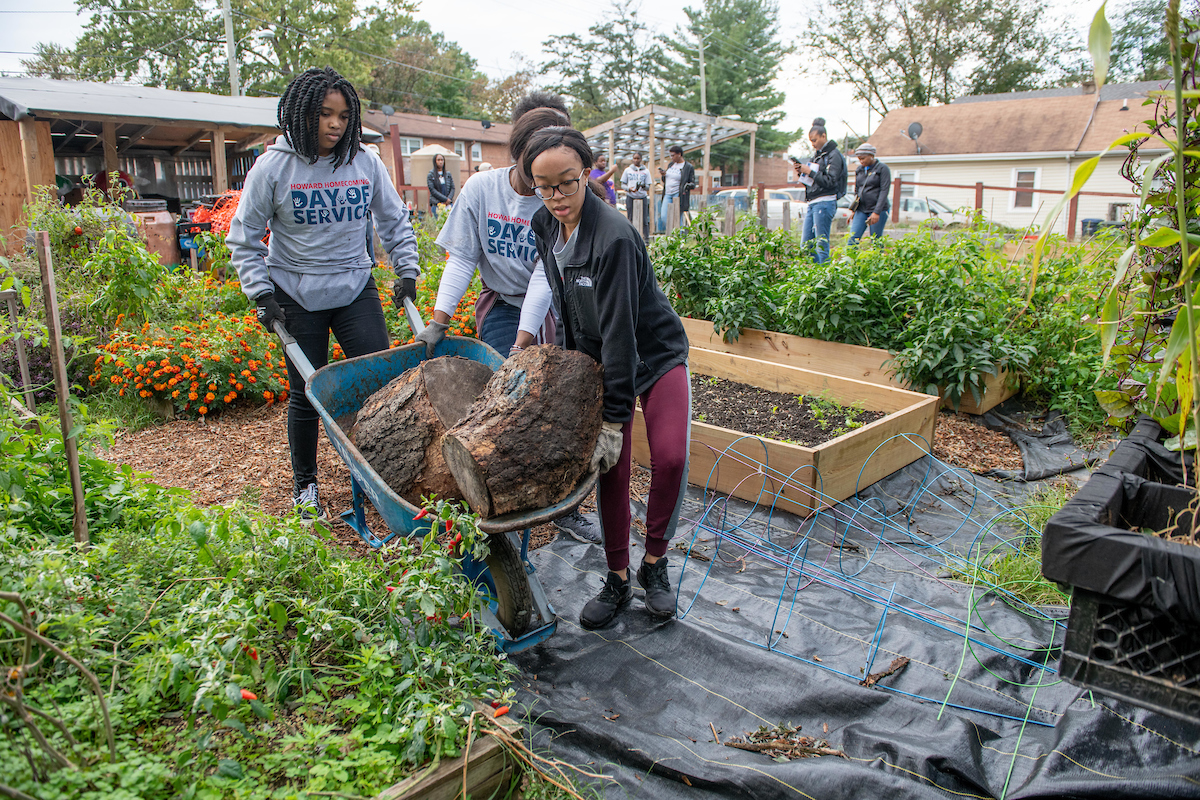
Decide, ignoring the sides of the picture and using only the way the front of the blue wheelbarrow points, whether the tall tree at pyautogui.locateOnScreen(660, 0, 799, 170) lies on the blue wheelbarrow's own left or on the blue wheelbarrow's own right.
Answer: on the blue wheelbarrow's own left

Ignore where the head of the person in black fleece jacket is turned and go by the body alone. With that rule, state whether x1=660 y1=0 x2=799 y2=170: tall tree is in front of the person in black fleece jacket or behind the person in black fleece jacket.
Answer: behind

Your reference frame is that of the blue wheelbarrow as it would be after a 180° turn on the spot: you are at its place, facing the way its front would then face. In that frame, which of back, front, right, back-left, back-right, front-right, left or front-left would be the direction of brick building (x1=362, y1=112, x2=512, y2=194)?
front-right

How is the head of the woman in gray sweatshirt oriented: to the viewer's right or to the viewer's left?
to the viewer's right

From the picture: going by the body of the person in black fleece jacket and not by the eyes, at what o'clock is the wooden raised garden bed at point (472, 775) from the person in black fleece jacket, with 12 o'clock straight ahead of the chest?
The wooden raised garden bed is roughly at 11 o'clock from the person in black fleece jacket.

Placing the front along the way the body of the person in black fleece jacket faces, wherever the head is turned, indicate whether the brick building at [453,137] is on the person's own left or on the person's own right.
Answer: on the person's own right

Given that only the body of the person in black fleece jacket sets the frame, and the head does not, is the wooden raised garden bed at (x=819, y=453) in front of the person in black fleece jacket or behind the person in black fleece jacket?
behind

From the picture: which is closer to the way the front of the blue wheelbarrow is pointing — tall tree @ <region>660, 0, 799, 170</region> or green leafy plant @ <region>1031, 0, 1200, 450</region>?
the green leafy plant

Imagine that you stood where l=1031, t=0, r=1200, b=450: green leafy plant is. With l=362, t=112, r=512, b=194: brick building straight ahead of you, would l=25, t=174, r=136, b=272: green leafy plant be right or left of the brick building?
left

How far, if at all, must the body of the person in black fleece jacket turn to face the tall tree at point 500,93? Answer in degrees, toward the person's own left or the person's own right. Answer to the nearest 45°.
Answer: approximately 135° to the person's own right

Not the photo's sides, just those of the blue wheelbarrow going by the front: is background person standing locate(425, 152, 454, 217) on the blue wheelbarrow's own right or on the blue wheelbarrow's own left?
on the blue wheelbarrow's own left

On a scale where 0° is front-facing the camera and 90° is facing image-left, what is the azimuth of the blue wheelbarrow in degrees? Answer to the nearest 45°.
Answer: approximately 315°

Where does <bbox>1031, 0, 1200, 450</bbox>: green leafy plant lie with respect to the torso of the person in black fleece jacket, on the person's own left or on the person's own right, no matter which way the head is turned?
on the person's own left

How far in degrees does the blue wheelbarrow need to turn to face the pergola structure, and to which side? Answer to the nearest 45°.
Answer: approximately 135° to its left

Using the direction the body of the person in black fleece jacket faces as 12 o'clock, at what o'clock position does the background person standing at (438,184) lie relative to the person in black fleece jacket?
The background person standing is roughly at 4 o'clock from the person in black fleece jacket.
